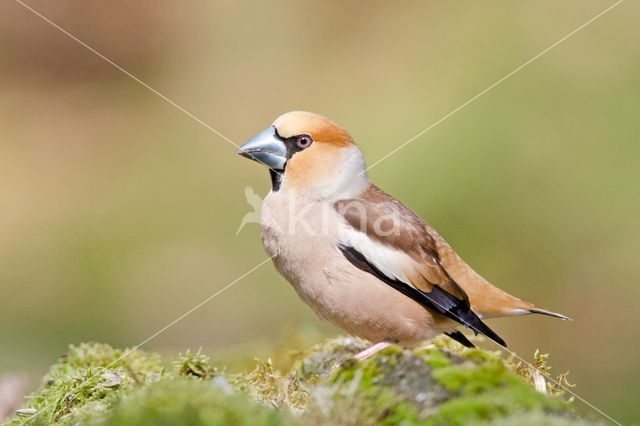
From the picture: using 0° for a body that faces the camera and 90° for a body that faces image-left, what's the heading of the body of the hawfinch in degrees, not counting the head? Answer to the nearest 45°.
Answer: approximately 90°
